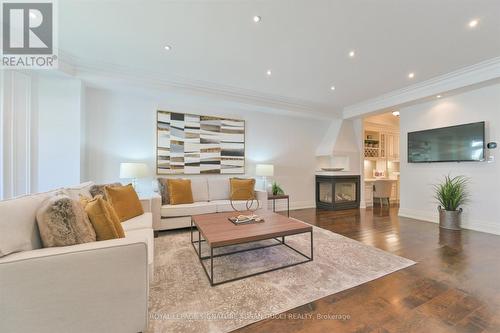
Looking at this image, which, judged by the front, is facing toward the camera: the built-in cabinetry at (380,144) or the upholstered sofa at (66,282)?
the built-in cabinetry

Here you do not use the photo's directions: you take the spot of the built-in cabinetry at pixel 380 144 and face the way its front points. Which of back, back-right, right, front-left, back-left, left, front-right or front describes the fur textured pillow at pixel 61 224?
front

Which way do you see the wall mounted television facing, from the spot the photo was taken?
facing the viewer and to the left of the viewer

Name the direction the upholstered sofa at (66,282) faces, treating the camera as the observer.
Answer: facing to the right of the viewer

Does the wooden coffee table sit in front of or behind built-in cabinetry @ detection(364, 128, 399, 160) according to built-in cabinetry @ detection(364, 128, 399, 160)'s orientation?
in front

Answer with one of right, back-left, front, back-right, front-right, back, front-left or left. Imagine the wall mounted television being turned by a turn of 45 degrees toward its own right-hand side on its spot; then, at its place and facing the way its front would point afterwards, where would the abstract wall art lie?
front-left

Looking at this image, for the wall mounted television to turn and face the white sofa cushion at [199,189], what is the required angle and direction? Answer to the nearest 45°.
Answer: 0° — it already faces it

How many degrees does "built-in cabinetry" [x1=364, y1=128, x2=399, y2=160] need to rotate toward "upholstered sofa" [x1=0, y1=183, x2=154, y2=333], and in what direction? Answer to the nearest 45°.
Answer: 0° — it already faces it

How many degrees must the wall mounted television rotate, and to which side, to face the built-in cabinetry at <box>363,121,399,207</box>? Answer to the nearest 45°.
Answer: approximately 90° to its right

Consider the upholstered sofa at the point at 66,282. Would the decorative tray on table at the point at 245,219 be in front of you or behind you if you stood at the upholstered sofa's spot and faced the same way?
in front

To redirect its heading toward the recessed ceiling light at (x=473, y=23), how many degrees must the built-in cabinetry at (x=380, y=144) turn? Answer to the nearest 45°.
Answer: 0° — it already faces it

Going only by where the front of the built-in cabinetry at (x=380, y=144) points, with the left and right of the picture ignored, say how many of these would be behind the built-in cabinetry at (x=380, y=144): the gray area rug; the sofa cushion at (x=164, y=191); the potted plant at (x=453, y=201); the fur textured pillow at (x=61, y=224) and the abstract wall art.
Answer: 0

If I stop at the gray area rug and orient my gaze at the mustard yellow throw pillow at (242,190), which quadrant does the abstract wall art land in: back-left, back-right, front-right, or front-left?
front-left

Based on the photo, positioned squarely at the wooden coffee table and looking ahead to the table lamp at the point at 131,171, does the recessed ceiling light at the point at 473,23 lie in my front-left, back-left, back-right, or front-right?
back-right

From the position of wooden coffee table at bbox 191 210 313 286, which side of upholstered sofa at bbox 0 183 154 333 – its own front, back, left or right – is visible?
front

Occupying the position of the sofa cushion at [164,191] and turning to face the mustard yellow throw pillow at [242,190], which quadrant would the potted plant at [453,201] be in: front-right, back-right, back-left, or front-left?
front-right

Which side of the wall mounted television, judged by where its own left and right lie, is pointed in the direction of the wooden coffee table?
front

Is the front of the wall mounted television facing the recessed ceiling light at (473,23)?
no

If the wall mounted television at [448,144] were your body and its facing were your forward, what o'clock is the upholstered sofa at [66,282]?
The upholstered sofa is roughly at 11 o'clock from the wall mounted television.

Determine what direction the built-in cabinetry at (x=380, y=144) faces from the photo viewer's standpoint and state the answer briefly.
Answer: facing the viewer
